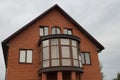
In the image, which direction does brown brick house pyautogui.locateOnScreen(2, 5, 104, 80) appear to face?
toward the camera
